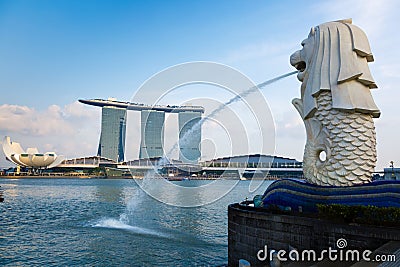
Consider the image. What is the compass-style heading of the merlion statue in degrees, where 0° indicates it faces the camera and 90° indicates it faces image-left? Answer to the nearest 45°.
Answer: approximately 90°
